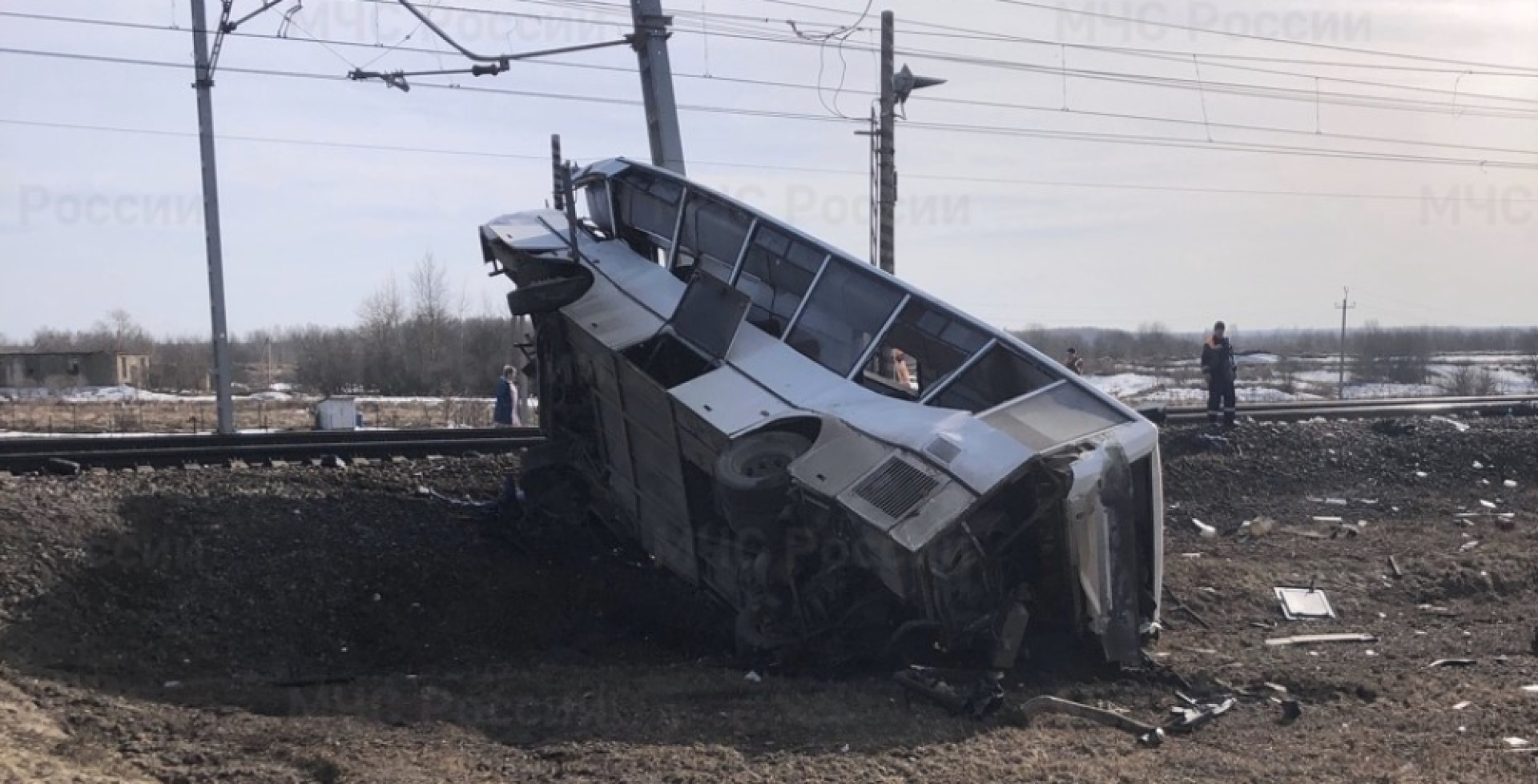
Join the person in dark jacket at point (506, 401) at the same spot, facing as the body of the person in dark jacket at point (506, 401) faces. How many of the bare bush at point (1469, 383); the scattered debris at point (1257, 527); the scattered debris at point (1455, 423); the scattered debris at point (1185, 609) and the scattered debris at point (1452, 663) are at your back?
0

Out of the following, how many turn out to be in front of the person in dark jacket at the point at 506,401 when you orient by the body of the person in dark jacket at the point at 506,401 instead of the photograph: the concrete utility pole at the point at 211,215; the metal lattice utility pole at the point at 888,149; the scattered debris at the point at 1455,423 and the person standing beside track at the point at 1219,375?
3

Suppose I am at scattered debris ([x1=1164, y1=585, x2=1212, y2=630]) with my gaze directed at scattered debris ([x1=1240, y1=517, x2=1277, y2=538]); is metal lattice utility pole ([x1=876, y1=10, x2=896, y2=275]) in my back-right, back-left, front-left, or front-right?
front-left

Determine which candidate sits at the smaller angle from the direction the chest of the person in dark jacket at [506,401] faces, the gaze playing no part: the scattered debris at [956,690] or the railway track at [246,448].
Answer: the scattered debris

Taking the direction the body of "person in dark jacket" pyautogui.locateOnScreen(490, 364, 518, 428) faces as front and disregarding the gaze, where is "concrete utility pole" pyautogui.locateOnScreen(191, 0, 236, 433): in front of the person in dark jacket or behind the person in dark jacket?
behind

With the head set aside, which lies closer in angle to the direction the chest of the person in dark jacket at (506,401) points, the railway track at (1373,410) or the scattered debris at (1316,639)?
the railway track

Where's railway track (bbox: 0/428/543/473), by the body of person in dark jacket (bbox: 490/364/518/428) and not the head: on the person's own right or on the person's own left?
on the person's own right

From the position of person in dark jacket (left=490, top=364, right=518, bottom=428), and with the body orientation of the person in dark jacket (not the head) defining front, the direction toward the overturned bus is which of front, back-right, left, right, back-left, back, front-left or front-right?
right

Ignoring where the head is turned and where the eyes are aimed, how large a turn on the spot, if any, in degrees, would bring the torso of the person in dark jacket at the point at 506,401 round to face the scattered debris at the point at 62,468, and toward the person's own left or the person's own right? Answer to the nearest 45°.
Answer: approximately 135° to the person's own right

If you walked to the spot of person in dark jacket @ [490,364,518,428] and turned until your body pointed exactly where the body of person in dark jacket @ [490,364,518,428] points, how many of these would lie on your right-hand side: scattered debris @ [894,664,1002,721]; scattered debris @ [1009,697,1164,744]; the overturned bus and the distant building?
3

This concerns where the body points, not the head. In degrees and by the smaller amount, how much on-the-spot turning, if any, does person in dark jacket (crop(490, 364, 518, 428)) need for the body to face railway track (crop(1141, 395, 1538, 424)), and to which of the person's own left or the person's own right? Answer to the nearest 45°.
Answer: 0° — they already face it

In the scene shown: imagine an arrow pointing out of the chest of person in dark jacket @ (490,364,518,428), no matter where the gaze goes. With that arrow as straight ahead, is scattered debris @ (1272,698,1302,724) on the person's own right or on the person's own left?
on the person's own right

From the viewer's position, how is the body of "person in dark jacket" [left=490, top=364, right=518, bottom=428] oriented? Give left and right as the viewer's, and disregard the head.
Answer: facing to the right of the viewer

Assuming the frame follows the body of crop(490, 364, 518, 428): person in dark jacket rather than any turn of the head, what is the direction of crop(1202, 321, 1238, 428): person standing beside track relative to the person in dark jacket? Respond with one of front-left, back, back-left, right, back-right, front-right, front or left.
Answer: front

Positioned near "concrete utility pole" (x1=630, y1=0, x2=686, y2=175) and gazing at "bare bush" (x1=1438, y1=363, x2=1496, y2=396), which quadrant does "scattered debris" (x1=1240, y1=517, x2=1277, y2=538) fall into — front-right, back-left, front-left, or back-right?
front-right

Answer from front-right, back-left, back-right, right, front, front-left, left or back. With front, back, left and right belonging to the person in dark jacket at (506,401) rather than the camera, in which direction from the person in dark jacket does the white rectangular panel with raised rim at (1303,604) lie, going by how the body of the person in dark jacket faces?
front-right

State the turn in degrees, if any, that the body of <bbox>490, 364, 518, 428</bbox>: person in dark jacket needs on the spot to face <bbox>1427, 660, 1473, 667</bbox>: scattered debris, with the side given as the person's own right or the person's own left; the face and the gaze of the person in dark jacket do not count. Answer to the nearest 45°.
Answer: approximately 45° to the person's own right

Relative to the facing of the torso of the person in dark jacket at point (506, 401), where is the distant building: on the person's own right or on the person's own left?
on the person's own left
